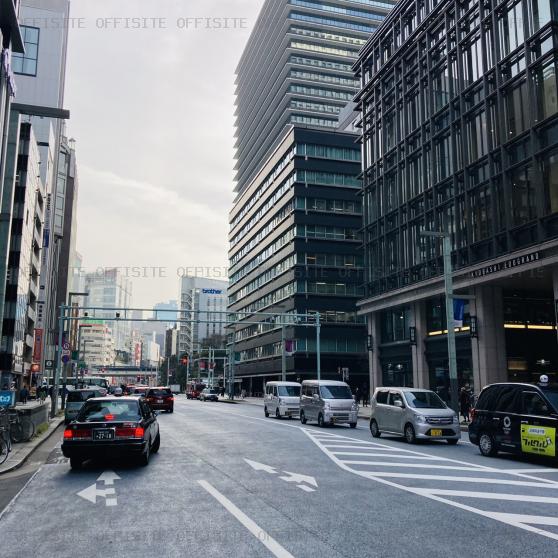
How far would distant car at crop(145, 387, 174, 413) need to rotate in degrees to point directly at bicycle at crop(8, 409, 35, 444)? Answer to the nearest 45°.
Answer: approximately 180°

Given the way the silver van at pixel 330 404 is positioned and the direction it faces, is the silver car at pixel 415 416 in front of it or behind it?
in front

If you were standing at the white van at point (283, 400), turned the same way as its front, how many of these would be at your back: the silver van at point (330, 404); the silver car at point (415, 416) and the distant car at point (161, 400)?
1

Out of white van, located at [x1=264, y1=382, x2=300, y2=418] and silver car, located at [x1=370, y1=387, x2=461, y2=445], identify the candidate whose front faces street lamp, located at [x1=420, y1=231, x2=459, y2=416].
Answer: the white van

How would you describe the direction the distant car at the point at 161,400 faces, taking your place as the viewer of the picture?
facing away from the viewer

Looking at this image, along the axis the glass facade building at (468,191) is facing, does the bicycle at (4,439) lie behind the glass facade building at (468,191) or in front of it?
in front

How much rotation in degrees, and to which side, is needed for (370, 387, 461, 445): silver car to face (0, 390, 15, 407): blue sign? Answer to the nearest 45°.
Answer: approximately 135° to its right

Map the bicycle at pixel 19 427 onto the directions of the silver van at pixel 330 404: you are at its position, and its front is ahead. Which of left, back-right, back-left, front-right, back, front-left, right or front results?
right

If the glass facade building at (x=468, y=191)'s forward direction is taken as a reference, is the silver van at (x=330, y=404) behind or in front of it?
in front

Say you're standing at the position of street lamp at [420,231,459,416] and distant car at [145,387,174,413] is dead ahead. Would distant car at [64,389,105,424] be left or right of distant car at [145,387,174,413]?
left
